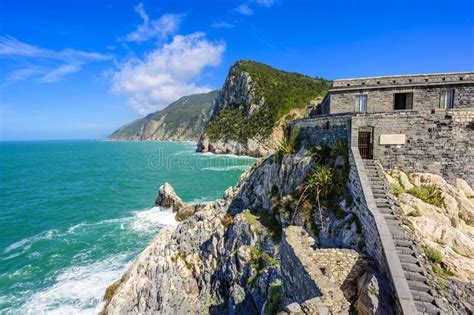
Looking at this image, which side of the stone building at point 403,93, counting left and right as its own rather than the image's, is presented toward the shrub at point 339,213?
front

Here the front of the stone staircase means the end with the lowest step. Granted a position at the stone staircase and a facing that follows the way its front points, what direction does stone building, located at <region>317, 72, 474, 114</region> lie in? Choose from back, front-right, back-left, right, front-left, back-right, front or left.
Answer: back

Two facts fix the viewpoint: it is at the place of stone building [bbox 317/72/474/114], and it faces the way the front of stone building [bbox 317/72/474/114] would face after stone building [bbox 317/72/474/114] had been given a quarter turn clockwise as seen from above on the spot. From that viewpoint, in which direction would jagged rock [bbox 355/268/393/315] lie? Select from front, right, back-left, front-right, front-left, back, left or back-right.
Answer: left

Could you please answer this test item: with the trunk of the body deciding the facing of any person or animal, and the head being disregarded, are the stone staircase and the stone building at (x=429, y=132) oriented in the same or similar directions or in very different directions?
same or similar directions

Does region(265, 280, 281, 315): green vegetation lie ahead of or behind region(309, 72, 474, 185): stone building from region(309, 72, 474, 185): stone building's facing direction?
ahead

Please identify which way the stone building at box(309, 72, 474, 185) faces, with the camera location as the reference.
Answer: facing the viewer

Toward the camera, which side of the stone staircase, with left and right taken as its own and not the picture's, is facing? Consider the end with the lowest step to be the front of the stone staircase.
front

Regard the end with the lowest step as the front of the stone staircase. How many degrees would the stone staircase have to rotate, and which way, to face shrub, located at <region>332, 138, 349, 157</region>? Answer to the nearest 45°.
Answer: approximately 135° to its right

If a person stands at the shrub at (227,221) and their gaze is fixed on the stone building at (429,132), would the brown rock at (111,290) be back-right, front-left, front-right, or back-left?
back-right

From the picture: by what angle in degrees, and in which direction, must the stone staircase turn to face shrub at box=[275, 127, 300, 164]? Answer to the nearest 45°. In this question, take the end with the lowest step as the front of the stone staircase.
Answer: approximately 135° to its right

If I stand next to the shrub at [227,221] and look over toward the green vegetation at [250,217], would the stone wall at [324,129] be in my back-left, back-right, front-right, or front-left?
front-left

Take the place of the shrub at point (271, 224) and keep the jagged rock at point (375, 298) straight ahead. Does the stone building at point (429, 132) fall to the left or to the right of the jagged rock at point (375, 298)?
left
